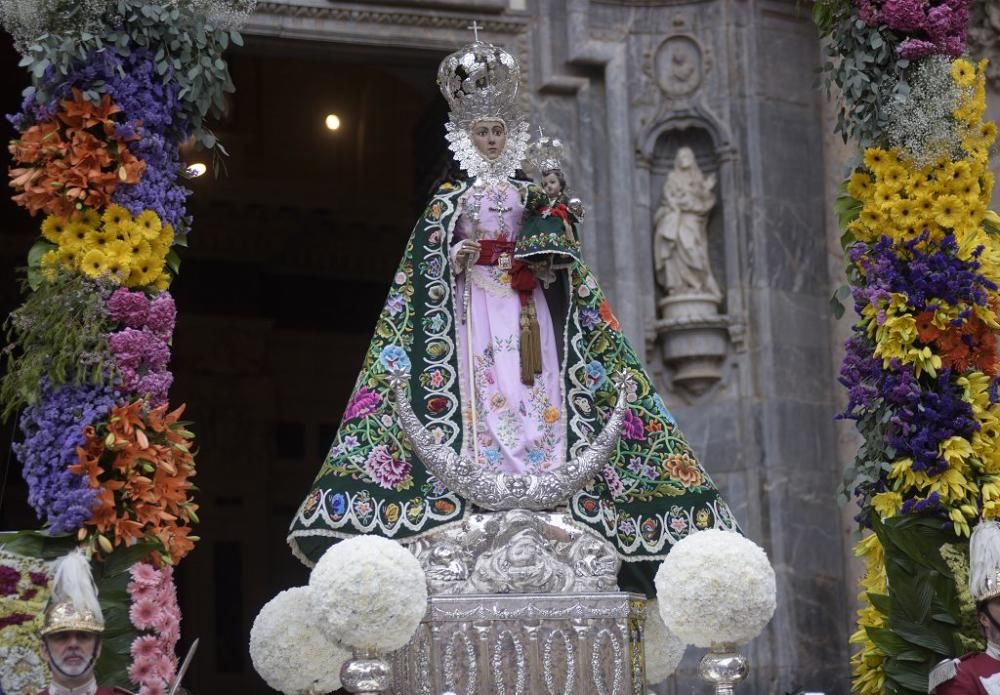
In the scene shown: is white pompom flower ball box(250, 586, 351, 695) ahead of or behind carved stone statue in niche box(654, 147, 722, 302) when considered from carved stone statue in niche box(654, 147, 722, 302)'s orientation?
ahead

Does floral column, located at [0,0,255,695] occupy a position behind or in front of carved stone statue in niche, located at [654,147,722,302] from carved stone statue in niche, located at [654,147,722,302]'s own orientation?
in front

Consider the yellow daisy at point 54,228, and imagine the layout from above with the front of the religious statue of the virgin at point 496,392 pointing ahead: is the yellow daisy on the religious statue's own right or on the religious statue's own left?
on the religious statue's own right

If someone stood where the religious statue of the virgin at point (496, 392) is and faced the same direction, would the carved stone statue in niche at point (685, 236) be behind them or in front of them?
behind

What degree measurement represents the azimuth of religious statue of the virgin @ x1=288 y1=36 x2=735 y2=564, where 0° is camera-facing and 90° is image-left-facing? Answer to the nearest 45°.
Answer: approximately 0°

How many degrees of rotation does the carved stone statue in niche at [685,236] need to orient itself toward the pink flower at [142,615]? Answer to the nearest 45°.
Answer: approximately 45° to its right

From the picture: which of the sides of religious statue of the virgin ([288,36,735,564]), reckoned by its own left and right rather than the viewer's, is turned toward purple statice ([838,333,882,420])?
left

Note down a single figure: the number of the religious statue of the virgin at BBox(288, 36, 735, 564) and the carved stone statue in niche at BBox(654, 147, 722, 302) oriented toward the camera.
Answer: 2

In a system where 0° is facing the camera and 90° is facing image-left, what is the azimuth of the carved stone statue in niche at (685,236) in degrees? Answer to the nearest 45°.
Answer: approximately 0°

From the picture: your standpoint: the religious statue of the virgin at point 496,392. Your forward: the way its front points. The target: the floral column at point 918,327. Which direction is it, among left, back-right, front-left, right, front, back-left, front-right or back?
left

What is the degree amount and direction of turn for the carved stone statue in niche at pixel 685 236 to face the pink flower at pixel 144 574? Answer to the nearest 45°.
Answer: approximately 45° to its right
